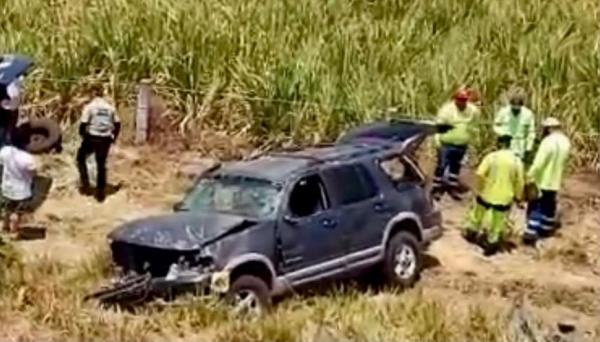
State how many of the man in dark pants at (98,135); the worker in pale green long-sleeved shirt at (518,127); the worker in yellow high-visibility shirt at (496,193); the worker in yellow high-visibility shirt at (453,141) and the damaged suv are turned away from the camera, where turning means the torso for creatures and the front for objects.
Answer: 2

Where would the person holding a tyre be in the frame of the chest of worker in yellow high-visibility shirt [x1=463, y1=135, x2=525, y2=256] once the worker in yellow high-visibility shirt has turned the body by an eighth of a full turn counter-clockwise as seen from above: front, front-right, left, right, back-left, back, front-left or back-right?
front-left

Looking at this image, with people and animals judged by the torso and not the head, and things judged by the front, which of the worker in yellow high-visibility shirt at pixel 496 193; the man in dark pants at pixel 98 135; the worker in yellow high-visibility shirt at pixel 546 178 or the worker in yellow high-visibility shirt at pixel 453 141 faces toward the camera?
the worker in yellow high-visibility shirt at pixel 453 141

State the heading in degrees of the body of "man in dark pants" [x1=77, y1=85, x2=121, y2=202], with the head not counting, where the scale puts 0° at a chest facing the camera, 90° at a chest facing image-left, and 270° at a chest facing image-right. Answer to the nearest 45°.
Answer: approximately 180°

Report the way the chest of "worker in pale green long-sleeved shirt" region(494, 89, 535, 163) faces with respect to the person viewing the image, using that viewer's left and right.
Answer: facing the viewer

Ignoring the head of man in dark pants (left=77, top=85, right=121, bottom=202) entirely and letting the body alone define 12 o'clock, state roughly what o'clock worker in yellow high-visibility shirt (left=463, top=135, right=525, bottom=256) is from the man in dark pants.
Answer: The worker in yellow high-visibility shirt is roughly at 4 o'clock from the man in dark pants.

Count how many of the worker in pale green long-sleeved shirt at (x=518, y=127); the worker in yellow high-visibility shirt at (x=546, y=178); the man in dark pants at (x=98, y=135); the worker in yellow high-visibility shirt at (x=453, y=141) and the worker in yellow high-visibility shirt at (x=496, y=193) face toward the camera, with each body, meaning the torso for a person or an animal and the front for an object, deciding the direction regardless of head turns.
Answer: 2

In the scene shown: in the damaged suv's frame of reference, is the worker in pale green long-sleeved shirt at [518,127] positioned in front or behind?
behind

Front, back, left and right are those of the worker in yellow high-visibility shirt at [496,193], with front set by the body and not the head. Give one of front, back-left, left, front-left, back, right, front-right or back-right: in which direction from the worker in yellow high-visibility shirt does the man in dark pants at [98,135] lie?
left

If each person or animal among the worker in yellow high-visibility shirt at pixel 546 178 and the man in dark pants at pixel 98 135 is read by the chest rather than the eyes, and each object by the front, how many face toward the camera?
0

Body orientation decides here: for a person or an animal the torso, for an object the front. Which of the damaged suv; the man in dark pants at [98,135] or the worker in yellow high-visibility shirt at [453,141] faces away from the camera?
the man in dark pants

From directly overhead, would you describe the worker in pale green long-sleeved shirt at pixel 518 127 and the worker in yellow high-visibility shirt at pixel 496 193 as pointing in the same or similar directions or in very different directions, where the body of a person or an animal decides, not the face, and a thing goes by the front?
very different directions

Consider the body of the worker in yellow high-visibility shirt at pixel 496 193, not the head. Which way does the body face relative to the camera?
away from the camera

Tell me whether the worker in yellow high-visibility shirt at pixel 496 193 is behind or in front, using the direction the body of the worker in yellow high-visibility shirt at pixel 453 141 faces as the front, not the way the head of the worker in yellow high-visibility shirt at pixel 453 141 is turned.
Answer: in front
